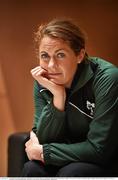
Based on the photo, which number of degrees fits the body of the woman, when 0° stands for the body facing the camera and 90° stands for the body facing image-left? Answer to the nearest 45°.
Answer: approximately 45°
